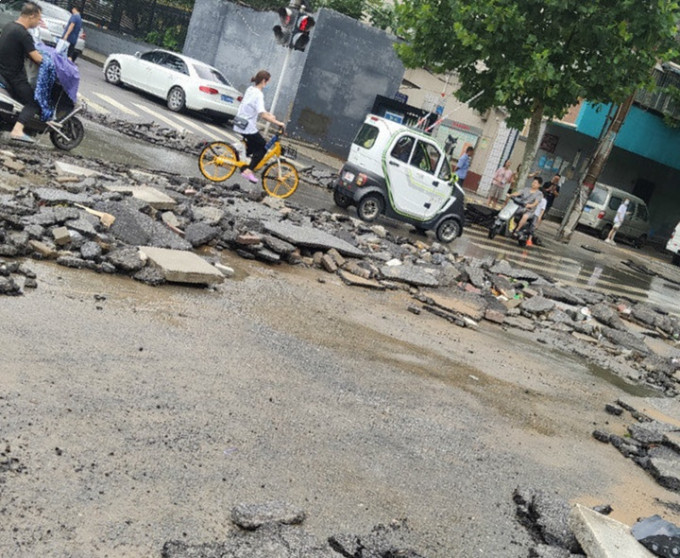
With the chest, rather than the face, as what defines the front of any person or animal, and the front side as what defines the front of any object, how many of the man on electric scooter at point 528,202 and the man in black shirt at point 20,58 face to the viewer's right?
1

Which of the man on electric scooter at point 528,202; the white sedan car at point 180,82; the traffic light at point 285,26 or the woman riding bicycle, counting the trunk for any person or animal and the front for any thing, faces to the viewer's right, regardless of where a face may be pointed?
the woman riding bicycle

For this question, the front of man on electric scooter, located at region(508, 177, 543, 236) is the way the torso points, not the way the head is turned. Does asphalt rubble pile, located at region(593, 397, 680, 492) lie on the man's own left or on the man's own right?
on the man's own left

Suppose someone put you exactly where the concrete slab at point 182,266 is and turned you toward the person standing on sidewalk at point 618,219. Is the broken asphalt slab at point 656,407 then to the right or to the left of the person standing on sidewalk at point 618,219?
right

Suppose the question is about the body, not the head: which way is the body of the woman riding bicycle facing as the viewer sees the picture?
to the viewer's right

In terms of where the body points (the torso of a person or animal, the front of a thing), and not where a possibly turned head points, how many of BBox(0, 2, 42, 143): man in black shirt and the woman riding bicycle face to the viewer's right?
2
